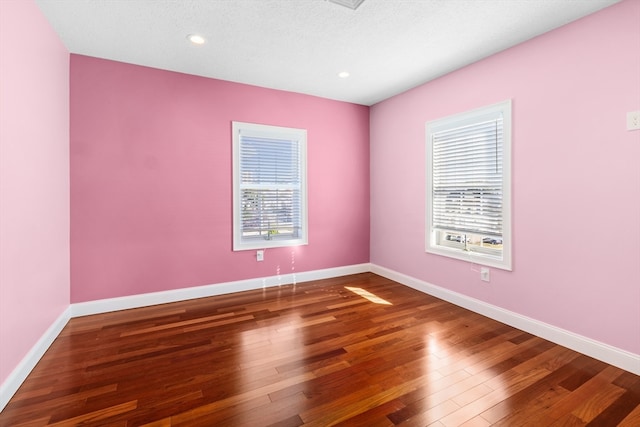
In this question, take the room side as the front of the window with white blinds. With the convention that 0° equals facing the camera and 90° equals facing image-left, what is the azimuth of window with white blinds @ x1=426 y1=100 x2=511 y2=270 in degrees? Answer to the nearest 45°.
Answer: approximately 45°

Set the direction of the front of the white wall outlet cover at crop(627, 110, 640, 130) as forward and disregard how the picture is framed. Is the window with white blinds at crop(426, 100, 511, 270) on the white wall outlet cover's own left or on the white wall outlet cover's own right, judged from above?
on the white wall outlet cover's own right

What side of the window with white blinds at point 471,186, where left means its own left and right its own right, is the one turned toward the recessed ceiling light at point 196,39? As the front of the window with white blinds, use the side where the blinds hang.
front

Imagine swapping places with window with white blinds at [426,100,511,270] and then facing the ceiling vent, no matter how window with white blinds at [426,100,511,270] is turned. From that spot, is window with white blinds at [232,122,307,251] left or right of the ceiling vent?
right

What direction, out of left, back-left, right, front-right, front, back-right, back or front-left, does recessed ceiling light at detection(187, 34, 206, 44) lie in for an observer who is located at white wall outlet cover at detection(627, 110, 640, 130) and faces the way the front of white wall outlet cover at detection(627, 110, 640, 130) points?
front-right

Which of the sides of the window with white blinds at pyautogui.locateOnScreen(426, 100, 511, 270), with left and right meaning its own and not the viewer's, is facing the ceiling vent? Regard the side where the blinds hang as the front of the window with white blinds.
front

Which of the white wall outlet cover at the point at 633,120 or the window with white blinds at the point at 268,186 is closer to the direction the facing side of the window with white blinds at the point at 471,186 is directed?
the window with white blinds

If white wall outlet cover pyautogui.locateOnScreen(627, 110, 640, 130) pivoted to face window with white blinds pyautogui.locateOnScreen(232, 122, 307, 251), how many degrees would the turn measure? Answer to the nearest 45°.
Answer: approximately 90° to its right

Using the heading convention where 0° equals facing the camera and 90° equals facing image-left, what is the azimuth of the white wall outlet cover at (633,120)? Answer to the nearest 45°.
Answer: approximately 0°
